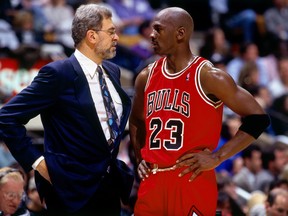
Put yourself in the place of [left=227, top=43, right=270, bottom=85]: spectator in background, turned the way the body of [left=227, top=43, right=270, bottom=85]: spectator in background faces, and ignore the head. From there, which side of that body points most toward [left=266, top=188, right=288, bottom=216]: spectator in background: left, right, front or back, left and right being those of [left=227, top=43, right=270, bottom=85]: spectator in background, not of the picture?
front

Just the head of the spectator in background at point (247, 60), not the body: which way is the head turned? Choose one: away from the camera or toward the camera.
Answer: toward the camera

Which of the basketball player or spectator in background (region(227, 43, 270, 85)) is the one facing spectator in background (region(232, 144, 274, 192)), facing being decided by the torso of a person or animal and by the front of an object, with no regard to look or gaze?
spectator in background (region(227, 43, 270, 85))

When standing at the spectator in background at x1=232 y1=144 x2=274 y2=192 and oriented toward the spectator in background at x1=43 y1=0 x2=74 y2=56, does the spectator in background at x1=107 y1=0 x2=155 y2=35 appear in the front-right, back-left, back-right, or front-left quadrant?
front-right

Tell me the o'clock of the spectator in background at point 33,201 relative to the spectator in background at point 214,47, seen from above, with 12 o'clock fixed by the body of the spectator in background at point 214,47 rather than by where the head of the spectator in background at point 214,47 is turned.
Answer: the spectator in background at point 33,201 is roughly at 2 o'clock from the spectator in background at point 214,47.

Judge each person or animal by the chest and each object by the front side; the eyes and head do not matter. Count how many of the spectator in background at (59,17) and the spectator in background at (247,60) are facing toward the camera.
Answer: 2

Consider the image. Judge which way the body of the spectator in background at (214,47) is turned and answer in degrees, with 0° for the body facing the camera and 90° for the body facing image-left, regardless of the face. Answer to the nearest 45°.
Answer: approximately 315°

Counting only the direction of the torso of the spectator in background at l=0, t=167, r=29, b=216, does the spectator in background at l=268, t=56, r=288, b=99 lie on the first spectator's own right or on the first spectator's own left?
on the first spectator's own left

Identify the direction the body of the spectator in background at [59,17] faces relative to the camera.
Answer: toward the camera

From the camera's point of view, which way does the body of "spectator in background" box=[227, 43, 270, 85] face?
toward the camera

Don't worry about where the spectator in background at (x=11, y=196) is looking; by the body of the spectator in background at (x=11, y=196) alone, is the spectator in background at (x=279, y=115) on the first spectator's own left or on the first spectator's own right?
on the first spectator's own left

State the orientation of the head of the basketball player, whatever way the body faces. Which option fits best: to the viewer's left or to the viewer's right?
to the viewer's left

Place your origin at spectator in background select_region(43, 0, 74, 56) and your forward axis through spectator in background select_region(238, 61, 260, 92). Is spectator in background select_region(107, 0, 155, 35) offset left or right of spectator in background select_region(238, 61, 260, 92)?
left

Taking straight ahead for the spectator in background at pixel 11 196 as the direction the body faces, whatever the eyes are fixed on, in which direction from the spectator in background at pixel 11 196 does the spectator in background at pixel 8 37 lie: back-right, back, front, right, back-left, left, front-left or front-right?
back-left
